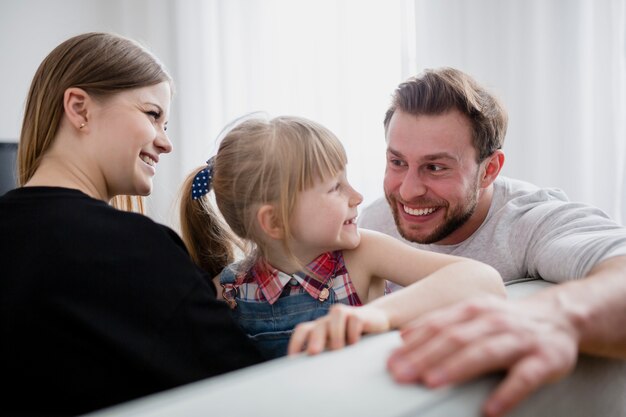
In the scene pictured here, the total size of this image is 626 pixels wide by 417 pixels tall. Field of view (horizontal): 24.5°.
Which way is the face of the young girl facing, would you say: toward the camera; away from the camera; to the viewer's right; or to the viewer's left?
to the viewer's right

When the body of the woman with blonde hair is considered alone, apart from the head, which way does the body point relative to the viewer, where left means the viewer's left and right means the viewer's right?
facing away from the viewer and to the right of the viewer

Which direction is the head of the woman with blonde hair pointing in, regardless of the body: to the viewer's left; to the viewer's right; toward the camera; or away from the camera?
to the viewer's right
